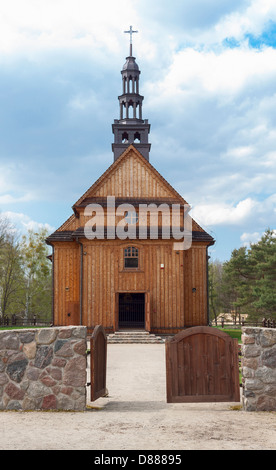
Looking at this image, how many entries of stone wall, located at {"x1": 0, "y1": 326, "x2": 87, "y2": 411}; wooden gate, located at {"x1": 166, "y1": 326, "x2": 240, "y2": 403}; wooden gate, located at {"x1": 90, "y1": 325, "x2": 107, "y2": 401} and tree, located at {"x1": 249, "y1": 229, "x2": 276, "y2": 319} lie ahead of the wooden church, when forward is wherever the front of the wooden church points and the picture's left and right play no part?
3

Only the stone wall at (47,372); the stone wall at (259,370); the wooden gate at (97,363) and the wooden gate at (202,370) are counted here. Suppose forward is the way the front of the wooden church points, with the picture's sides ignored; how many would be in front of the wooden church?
4

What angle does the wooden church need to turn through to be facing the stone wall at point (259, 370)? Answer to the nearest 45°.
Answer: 0° — it already faces it

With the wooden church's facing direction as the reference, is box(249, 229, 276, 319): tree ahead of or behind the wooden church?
behind

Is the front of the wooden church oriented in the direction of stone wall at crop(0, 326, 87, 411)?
yes

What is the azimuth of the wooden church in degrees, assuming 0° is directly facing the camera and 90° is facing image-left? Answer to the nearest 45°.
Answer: approximately 0°

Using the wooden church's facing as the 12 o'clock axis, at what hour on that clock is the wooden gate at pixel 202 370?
The wooden gate is roughly at 12 o'clock from the wooden church.

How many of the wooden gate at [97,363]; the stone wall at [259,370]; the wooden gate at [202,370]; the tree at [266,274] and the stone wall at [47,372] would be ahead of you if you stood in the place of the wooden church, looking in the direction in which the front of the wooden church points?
4

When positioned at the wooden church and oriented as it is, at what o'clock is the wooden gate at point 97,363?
The wooden gate is roughly at 12 o'clock from the wooden church.

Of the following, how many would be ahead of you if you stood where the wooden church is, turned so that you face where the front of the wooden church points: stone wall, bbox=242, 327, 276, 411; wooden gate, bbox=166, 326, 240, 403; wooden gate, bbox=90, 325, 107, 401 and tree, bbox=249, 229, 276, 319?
3
